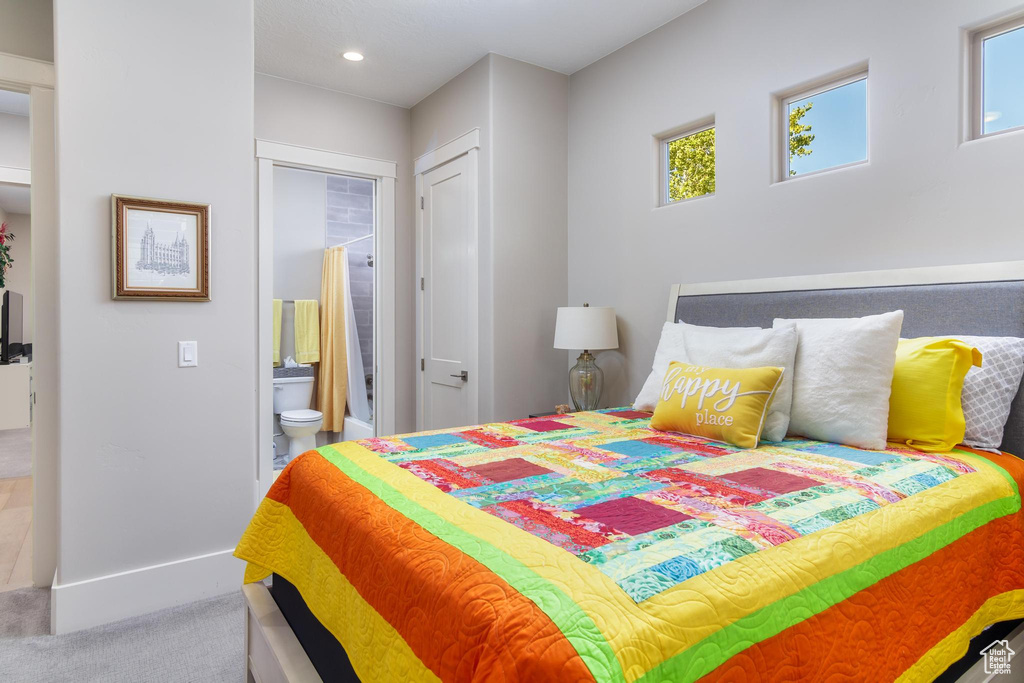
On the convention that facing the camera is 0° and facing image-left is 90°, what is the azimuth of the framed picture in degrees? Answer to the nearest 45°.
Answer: approximately 315°

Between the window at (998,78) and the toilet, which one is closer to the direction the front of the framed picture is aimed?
the window

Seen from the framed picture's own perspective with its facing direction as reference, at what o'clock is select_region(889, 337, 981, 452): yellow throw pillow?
The yellow throw pillow is roughly at 10 o'clock from the framed picture.

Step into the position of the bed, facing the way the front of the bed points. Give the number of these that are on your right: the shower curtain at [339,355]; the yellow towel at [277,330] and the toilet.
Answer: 3

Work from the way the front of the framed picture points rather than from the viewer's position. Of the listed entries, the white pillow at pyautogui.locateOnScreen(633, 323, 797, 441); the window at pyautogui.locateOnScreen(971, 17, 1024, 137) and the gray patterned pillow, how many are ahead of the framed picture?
3

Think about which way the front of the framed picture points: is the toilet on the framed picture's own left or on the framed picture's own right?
on the framed picture's own left
